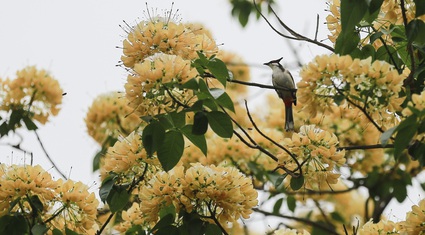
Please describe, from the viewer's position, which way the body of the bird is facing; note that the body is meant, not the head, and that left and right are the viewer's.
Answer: facing the viewer and to the left of the viewer
